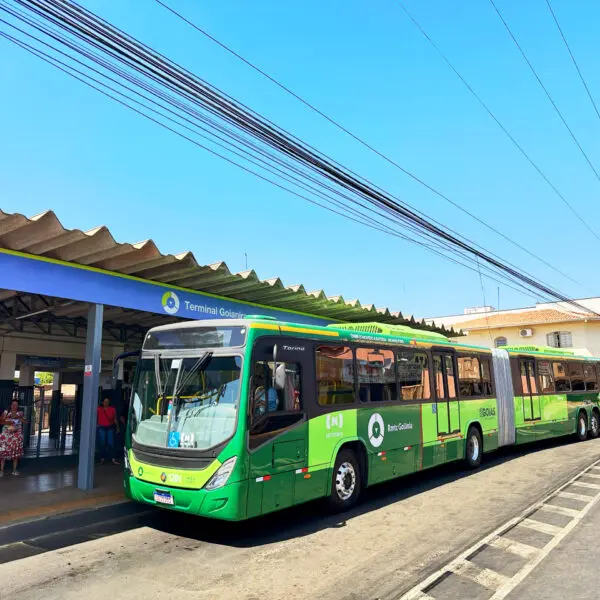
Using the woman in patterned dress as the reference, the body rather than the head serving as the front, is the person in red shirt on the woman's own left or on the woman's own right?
on the woman's own left

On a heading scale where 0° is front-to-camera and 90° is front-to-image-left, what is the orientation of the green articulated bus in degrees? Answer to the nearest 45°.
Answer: approximately 45°

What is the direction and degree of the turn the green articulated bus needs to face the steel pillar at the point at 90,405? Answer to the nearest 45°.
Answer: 0° — it already faces it

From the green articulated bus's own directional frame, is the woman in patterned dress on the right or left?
on its right

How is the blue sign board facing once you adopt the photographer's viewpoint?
facing the viewer and to the right of the viewer

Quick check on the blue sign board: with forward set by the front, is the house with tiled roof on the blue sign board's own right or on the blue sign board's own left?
on the blue sign board's own left

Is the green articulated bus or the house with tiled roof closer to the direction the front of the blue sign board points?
the green articulated bus

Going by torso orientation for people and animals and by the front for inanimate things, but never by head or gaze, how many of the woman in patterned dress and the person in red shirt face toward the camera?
2

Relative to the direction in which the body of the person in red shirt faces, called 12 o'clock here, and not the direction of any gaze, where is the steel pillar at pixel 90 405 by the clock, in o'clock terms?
The steel pillar is roughly at 12 o'clock from the person in red shirt.
